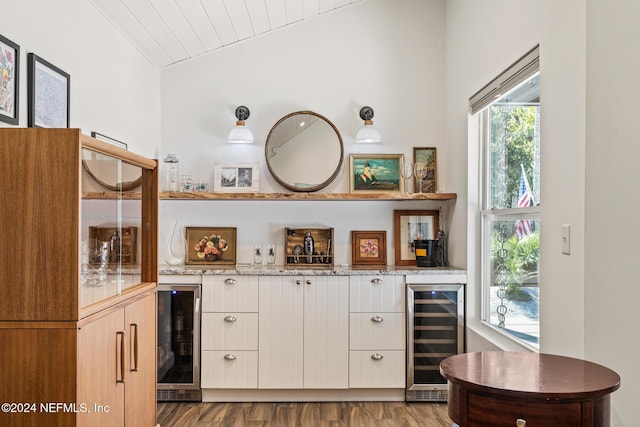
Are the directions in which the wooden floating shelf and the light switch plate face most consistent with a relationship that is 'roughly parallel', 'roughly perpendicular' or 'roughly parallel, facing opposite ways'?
roughly perpendicular

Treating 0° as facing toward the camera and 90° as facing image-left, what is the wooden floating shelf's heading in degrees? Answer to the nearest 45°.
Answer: approximately 0°

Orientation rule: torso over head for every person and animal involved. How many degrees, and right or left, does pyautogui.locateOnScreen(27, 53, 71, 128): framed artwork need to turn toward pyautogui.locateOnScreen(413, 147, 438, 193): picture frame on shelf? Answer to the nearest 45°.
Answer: approximately 45° to its left

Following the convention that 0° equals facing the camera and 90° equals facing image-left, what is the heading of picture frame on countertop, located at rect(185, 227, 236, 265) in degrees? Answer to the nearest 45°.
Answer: approximately 0°

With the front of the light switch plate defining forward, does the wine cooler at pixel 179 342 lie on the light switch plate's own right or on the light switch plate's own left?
on the light switch plate's own right

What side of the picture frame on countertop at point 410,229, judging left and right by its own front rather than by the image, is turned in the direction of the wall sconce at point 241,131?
right

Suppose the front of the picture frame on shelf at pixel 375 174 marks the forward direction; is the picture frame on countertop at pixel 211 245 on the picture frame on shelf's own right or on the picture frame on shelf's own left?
on the picture frame on shelf's own right

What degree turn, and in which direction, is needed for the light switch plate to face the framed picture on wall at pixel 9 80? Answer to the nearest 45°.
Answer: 0° — it already faces it
